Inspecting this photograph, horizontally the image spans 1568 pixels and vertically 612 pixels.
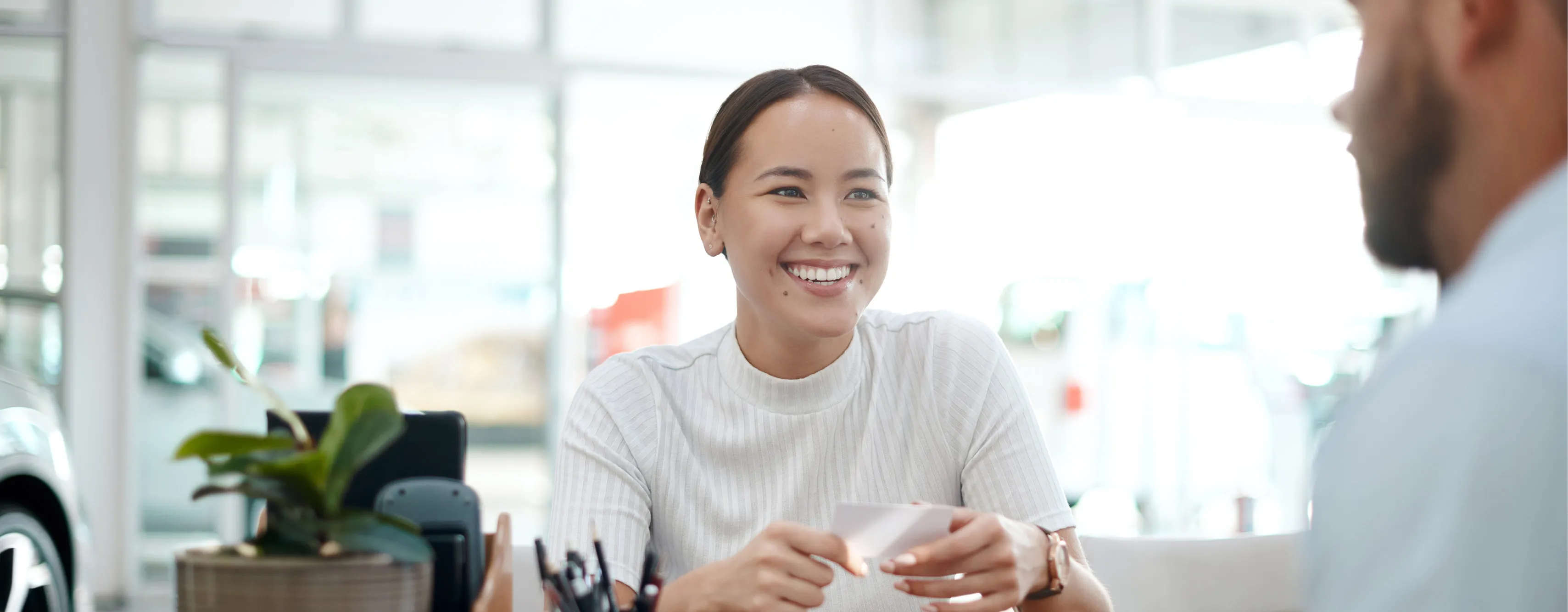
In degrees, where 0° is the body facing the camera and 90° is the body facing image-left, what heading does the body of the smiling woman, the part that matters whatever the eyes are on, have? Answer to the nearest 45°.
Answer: approximately 0°

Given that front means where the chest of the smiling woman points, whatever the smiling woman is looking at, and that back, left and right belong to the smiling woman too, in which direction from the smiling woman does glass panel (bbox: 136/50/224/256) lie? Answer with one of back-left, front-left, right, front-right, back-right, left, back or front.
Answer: back-right

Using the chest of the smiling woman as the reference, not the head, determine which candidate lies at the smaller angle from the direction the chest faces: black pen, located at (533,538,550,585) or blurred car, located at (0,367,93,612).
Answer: the black pen

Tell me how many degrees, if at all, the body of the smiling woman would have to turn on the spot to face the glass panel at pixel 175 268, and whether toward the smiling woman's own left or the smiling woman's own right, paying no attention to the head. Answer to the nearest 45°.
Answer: approximately 135° to the smiling woman's own right

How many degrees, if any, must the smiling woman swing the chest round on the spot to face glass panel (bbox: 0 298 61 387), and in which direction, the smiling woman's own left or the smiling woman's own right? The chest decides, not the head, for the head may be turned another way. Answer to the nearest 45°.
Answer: approximately 135° to the smiling woman's own right

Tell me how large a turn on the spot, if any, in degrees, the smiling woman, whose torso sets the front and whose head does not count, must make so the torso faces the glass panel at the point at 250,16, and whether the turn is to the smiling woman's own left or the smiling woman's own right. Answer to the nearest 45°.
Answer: approximately 135° to the smiling woman's own right

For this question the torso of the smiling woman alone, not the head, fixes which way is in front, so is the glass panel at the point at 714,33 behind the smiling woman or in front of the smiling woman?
behind

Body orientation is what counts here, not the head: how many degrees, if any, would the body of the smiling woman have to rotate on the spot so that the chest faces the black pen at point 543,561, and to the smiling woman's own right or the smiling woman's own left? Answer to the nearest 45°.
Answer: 0° — they already face it
